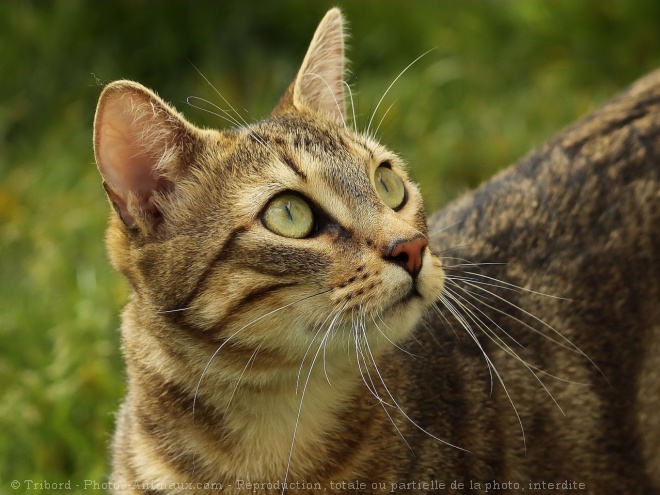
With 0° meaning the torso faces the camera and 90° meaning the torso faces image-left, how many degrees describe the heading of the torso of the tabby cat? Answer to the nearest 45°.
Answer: approximately 45°
